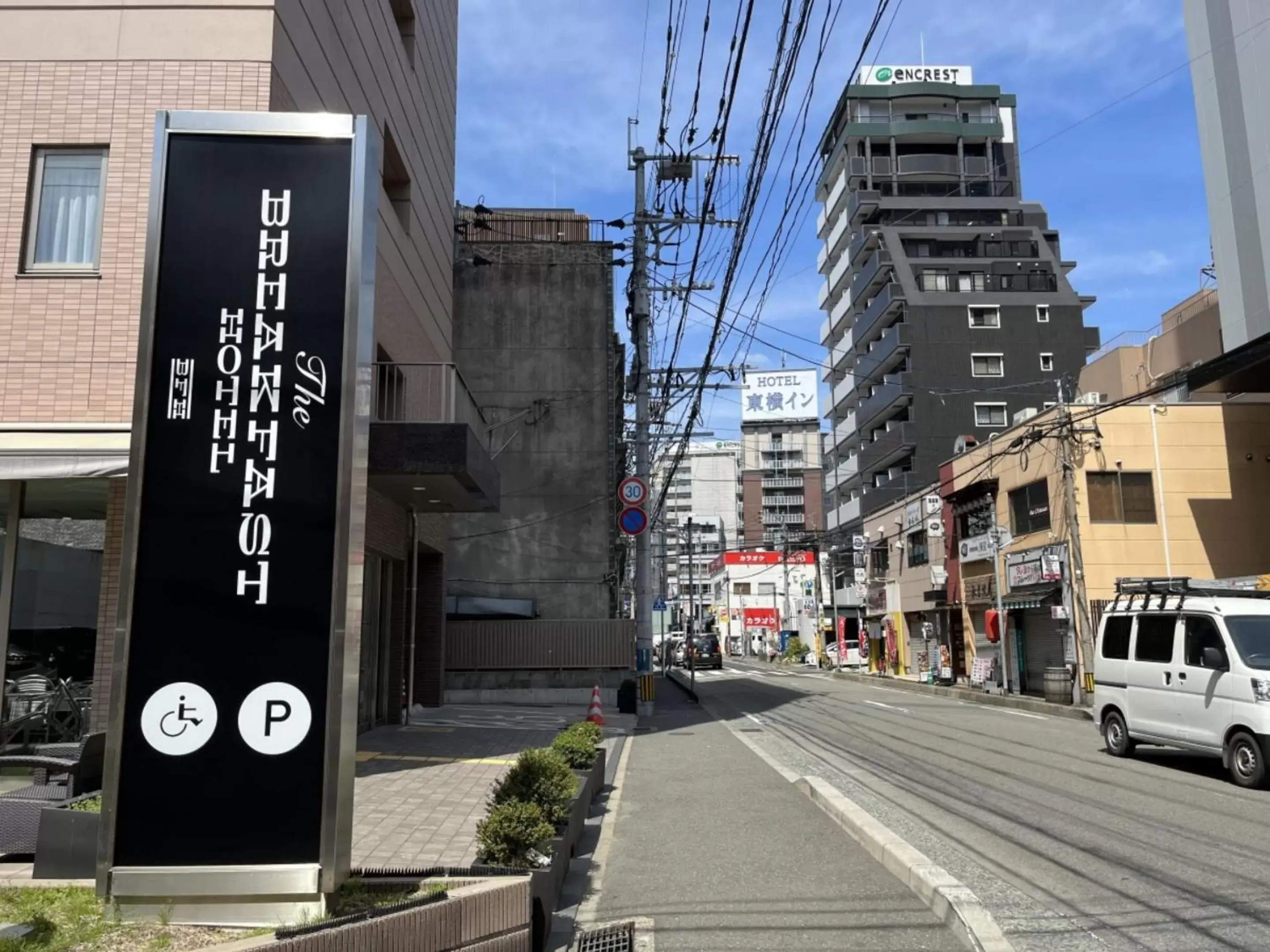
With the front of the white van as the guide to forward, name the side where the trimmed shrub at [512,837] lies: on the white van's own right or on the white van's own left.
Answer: on the white van's own right

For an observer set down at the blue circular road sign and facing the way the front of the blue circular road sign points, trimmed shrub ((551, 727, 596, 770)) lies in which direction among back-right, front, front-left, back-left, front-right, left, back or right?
front

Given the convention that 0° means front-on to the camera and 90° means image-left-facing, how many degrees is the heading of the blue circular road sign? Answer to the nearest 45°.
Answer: approximately 0°

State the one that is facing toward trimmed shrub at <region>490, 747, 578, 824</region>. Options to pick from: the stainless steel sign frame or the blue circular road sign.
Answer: the blue circular road sign

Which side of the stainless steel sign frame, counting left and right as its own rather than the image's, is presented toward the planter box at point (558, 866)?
left

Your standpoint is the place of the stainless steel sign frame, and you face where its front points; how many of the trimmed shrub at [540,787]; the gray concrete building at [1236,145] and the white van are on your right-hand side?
0

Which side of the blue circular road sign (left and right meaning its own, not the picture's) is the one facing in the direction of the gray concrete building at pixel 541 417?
back

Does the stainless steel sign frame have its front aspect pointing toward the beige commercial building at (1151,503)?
no

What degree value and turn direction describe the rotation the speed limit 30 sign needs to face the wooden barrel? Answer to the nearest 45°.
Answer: approximately 135° to its left

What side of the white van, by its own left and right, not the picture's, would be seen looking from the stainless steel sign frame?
right

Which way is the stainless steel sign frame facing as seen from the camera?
toward the camera

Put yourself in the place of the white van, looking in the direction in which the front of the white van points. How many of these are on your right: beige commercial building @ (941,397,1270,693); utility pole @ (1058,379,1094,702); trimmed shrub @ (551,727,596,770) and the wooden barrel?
1

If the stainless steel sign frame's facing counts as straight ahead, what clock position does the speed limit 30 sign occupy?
The speed limit 30 sign is roughly at 7 o'clock from the stainless steel sign frame.

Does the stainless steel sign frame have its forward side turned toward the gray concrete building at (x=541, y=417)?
no

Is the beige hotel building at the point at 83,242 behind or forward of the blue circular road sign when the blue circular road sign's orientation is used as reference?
forward

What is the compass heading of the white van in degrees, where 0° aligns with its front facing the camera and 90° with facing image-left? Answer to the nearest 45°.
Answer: approximately 315°

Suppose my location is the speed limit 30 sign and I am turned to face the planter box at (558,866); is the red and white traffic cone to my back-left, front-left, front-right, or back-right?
front-right

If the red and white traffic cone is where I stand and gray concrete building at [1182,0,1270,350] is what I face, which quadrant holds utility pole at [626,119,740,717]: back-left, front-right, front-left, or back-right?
front-left
